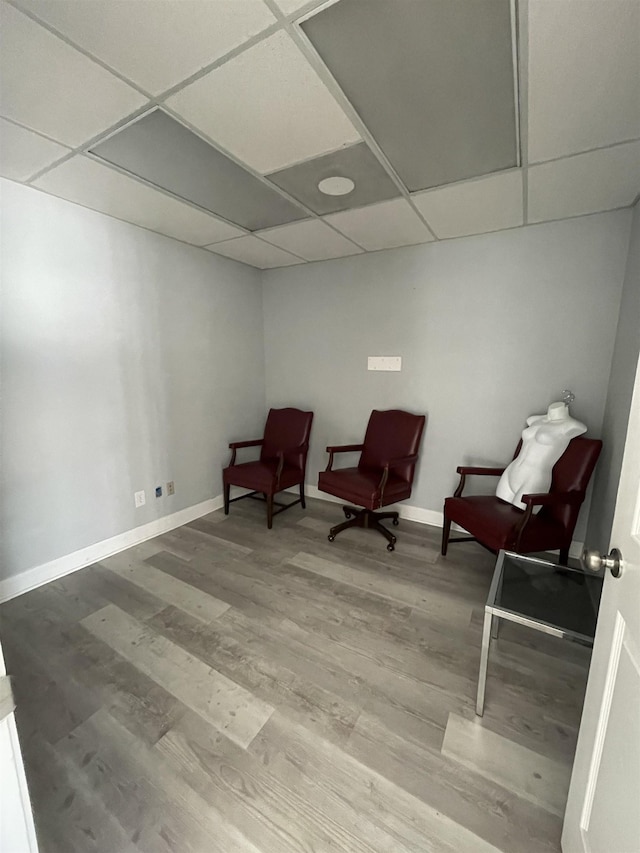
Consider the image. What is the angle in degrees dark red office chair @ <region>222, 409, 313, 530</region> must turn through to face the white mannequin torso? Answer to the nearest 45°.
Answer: approximately 90° to its left

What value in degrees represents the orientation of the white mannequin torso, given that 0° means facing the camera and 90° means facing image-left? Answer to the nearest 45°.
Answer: approximately 45°

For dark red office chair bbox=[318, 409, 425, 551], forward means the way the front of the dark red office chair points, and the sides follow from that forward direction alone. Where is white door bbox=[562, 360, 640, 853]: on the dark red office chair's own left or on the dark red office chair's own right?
on the dark red office chair's own left

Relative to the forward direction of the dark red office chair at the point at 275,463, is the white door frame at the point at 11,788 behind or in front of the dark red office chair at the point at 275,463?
in front

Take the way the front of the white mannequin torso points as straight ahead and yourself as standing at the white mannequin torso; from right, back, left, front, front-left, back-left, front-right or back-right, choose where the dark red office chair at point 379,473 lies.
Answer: front-right

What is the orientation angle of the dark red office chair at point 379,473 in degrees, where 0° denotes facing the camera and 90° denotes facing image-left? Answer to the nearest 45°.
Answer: approximately 45°

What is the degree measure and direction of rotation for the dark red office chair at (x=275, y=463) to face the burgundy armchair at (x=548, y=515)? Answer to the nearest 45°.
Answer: approximately 90° to its left

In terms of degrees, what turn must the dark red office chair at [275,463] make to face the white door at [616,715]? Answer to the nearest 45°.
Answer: approximately 45° to its left

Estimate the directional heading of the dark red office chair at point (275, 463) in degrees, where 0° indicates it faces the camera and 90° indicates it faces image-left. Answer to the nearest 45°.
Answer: approximately 45°

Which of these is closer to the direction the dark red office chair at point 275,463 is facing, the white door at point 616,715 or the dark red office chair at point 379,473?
the white door
